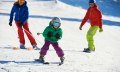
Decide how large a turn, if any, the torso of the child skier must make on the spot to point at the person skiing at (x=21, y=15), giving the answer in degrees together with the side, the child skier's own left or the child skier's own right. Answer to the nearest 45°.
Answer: approximately 135° to the child skier's own right

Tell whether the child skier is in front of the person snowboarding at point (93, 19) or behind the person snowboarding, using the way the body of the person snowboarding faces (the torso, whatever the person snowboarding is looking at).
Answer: in front

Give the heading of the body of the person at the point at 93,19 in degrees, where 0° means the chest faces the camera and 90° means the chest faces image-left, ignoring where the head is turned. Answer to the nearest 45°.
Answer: approximately 45°

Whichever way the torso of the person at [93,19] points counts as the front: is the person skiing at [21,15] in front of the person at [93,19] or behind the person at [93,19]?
in front

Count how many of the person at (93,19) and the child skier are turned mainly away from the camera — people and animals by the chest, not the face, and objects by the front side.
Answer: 0

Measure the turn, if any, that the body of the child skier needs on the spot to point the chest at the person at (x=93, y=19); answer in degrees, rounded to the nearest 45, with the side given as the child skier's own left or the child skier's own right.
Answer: approximately 135° to the child skier's own left

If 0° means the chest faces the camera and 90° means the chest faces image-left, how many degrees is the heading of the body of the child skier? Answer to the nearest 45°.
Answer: approximately 0°
